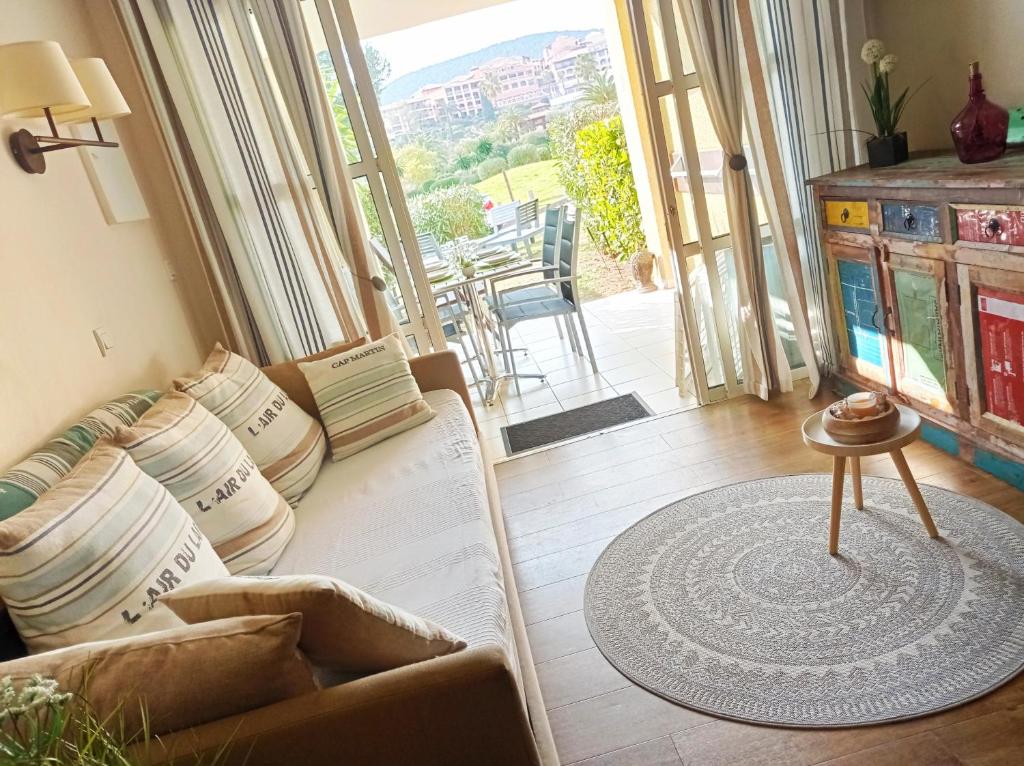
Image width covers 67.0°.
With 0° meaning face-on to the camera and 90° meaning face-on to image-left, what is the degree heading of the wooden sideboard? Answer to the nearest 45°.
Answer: approximately 45°

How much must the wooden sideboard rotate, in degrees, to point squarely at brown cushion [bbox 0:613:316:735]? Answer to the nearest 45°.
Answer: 0° — it already faces it

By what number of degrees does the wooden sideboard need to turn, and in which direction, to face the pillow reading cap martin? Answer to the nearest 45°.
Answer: approximately 45° to its right

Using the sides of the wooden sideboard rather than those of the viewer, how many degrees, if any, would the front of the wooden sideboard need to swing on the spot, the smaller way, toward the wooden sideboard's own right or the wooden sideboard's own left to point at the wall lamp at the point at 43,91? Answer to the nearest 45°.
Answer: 0° — it already faces it

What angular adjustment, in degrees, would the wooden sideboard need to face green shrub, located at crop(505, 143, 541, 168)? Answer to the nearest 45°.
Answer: approximately 90° to its right

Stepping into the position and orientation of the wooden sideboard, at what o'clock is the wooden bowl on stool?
The wooden bowl on stool is roughly at 11 o'clock from the wooden sideboard.

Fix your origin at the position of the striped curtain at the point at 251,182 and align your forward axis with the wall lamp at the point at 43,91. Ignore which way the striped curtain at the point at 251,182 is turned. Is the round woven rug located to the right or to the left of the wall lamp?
left

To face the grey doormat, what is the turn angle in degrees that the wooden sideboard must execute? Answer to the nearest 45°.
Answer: approximately 45° to its right

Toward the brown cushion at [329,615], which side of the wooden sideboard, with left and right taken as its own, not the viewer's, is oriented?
front

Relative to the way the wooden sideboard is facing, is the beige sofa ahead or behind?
ahead

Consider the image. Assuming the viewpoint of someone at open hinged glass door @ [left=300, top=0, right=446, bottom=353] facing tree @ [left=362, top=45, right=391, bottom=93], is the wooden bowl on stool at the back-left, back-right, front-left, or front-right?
back-right

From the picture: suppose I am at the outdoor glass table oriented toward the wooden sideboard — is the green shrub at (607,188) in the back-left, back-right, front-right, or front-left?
back-left

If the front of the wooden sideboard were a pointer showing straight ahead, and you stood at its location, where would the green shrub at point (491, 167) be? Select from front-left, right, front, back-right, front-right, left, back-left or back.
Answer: right

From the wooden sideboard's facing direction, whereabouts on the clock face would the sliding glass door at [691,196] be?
The sliding glass door is roughly at 3 o'clock from the wooden sideboard.

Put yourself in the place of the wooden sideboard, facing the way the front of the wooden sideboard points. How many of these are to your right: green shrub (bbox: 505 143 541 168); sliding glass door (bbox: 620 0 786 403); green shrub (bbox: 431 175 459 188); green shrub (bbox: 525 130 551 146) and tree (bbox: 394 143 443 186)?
5

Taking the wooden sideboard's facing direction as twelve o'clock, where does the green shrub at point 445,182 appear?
The green shrub is roughly at 3 o'clock from the wooden sideboard.

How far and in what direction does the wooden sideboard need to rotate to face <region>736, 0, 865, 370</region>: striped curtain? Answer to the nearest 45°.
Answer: approximately 90° to its right

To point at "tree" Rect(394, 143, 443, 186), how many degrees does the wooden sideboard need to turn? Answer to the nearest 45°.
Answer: approximately 90° to its right

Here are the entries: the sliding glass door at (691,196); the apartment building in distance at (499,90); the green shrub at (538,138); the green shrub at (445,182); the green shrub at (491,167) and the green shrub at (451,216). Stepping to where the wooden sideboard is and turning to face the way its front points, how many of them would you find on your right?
6
